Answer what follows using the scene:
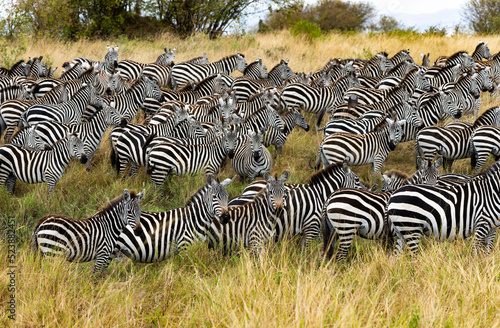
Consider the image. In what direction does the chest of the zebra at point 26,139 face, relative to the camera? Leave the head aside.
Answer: to the viewer's right

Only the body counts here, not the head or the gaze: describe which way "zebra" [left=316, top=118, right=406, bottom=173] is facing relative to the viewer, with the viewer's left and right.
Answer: facing to the right of the viewer

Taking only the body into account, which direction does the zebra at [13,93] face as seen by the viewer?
to the viewer's right

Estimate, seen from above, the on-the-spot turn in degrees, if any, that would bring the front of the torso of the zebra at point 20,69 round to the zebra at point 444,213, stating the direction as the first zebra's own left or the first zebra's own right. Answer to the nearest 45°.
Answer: approximately 90° to the first zebra's own right

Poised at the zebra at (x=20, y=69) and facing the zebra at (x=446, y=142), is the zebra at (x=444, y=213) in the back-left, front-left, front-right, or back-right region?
front-right

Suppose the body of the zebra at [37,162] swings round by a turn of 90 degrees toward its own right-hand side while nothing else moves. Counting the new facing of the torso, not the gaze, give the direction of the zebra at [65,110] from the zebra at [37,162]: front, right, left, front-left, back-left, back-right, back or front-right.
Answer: back

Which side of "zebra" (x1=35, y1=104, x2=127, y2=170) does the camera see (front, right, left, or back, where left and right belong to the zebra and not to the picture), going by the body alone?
right

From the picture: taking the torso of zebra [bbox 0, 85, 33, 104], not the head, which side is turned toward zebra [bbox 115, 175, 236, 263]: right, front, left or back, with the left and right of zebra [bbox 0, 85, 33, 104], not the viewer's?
right

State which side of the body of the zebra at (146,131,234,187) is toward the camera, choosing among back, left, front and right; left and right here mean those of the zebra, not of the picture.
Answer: right

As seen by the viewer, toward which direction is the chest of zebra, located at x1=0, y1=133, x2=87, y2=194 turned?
to the viewer's right

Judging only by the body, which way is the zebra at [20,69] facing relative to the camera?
to the viewer's right

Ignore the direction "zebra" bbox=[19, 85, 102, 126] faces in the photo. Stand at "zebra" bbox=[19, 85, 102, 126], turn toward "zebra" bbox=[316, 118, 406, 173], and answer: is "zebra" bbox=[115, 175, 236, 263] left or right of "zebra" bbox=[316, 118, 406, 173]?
right
